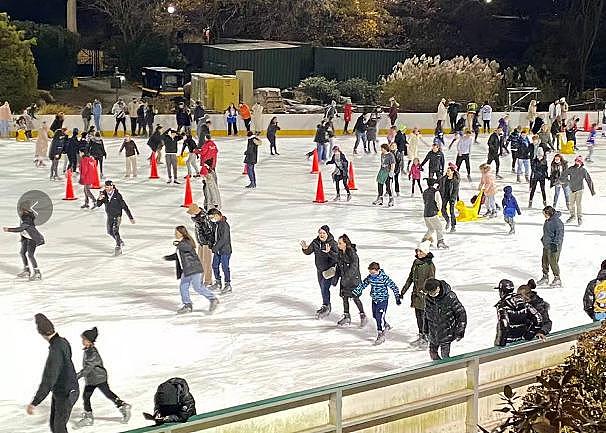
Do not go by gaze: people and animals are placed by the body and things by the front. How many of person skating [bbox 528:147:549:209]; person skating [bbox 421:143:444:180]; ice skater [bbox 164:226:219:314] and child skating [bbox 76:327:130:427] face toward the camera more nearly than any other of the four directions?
2

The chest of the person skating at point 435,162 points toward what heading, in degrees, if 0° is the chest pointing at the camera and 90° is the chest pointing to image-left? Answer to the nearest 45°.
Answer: approximately 0°

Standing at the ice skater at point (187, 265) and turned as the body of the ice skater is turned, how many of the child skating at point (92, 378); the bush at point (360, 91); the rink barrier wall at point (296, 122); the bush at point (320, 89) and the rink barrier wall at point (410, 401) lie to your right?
3

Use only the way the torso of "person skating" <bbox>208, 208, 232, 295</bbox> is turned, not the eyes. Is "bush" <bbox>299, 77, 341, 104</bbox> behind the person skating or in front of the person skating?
behind

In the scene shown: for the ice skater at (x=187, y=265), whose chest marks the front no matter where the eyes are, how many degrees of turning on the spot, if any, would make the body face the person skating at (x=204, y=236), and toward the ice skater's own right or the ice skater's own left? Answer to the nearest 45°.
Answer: approximately 90° to the ice skater's own right

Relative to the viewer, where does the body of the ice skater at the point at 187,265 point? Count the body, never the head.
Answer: to the viewer's left
